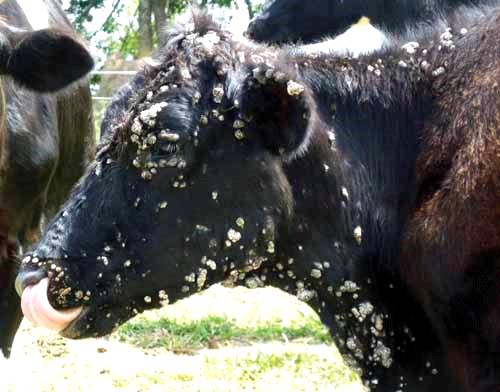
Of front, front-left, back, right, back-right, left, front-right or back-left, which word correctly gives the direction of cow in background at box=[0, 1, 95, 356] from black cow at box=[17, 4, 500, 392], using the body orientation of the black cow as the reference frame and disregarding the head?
front-right

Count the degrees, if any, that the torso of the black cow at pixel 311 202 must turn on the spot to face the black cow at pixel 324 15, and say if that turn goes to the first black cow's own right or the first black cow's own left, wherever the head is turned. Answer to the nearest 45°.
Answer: approximately 90° to the first black cow's own right

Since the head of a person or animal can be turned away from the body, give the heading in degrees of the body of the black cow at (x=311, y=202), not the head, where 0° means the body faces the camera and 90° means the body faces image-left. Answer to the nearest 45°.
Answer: approximately 90°

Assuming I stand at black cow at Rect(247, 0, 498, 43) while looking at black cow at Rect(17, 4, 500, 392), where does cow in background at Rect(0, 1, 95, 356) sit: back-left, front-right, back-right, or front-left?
front-right

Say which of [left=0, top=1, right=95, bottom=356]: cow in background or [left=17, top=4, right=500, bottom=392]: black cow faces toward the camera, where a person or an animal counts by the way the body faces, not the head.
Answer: the cow in background

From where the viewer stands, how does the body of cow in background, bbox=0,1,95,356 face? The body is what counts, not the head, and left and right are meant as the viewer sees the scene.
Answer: facing the viewer
